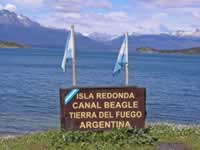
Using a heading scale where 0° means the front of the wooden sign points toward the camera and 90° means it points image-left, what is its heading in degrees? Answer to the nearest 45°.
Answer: approximately 0°
